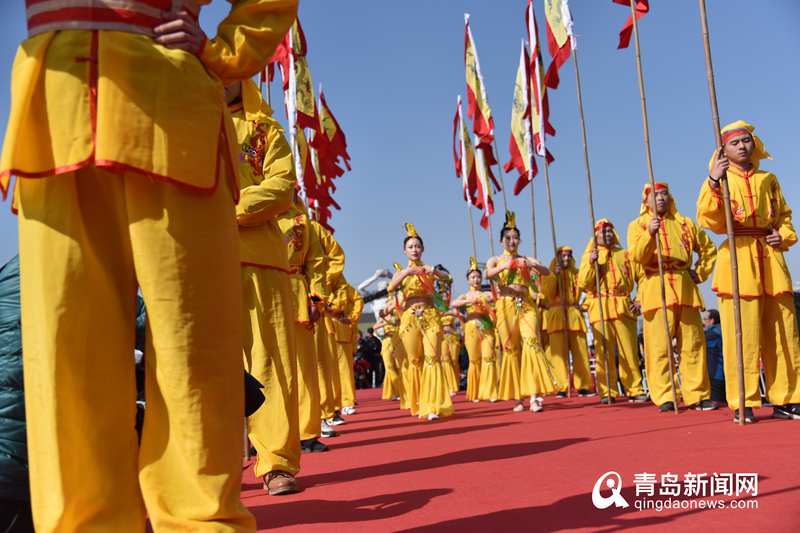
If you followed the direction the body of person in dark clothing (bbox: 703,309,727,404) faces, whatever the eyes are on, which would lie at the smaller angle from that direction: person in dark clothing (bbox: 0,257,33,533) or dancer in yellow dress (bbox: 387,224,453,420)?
the dancer in yellow dress

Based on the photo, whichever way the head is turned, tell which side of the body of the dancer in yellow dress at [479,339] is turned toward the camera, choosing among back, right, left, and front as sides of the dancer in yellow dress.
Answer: front

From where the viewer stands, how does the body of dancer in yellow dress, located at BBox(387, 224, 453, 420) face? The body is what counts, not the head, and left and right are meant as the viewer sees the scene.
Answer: facing the viewer

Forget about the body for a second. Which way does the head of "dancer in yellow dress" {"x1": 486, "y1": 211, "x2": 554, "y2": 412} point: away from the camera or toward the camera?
toward the camera

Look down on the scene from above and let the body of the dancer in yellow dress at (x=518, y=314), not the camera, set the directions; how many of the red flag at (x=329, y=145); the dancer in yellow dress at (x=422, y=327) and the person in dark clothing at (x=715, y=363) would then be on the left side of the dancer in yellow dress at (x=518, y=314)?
1

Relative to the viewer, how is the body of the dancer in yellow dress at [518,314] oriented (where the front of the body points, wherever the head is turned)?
toward the camera

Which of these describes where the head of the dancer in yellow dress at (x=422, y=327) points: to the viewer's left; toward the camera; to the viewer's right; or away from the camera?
toward the camera
